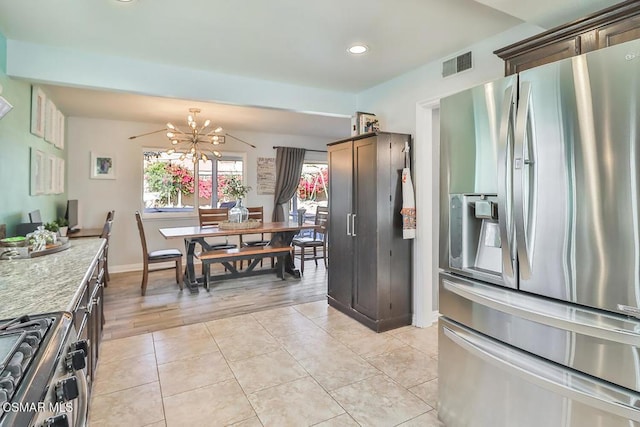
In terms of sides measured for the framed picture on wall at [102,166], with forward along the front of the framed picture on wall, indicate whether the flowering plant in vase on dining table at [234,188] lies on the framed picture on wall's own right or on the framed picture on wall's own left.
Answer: on the framed picture on wall's own left

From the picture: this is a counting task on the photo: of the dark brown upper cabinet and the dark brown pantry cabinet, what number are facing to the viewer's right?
0

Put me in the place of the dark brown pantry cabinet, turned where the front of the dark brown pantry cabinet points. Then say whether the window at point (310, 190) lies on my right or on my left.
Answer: on my right

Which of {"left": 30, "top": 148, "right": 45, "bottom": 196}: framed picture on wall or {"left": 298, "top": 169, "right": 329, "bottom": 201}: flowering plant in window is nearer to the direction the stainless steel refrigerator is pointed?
the framed picture on wall

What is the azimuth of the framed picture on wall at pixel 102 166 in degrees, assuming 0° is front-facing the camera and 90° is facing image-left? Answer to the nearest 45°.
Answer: approximately 0°

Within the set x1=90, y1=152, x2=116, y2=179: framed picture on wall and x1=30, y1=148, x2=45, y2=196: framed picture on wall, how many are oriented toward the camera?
1

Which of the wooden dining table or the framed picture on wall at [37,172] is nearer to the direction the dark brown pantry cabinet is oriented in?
the framed picture on wall

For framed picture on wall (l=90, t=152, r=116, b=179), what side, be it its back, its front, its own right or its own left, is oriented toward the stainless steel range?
front

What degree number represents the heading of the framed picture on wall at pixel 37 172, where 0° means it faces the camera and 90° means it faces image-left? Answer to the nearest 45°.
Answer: approximately 270°

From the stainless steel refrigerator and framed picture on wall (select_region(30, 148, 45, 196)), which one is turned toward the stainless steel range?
the stainless steel refrigerator

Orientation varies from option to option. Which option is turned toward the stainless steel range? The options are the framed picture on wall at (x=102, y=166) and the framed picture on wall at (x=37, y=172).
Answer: the framed picture on wall at (x=102, y=166)

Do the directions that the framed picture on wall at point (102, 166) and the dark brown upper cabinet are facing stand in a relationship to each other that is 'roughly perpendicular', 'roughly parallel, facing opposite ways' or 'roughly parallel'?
roughly perpendicular

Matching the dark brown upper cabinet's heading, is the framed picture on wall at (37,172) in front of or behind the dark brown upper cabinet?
in front

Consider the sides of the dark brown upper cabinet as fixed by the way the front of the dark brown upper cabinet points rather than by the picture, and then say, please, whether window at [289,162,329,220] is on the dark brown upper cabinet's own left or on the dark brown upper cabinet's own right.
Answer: on the dark brown upper cabinet's own right
